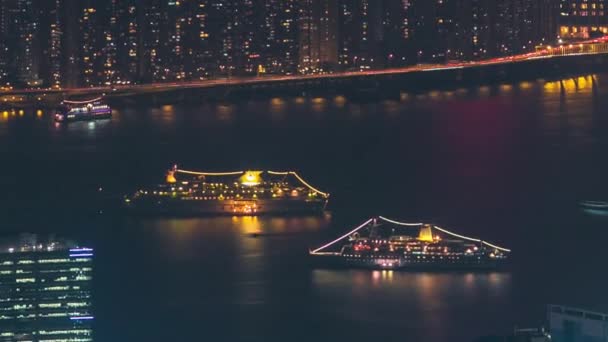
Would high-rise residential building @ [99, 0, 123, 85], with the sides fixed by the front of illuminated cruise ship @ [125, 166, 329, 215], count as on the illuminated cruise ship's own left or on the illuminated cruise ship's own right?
on the illuminated cruise ship's own right

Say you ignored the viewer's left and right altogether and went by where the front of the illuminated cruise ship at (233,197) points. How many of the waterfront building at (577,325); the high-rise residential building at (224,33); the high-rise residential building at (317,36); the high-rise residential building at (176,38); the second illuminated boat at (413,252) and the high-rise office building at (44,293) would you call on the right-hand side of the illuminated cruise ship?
3

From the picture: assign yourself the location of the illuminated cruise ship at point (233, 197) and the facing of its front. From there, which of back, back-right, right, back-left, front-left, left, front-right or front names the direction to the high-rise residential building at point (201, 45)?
right

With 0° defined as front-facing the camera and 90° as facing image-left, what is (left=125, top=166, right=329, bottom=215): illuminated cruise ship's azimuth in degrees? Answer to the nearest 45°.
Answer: approximately 90°

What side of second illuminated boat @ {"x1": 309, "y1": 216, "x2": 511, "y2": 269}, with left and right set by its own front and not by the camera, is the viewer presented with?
left

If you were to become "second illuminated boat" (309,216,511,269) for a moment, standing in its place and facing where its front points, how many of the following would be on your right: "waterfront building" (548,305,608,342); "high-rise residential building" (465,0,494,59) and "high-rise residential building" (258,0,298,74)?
2

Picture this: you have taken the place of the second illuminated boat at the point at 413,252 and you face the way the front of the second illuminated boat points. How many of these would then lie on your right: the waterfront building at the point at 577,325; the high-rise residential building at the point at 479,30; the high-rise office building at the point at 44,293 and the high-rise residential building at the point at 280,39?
2
